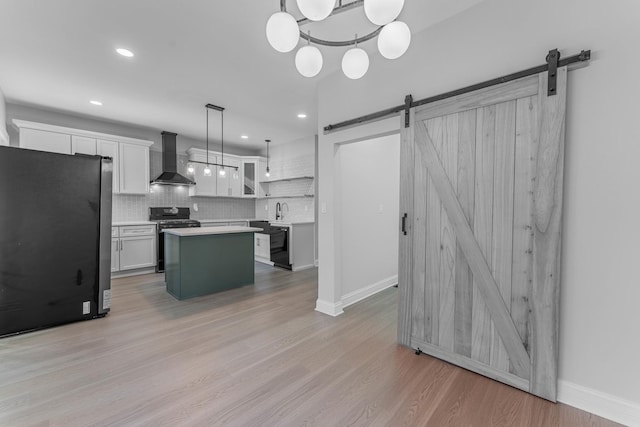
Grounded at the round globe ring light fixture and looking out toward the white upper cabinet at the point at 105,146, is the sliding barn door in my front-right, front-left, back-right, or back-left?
back-right

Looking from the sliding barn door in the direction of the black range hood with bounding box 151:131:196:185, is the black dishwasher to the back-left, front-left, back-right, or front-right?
front-right

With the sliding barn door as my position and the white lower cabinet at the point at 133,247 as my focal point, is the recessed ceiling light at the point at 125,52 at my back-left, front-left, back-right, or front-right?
front-left

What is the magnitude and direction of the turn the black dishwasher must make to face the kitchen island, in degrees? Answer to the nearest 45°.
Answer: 0° — it already faces it

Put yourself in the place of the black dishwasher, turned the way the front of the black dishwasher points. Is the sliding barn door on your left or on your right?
on your left

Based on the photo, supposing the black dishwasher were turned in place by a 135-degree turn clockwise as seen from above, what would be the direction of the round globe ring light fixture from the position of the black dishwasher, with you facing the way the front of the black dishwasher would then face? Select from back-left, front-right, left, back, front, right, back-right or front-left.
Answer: back

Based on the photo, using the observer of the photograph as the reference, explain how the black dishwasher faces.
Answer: facing the viewer and to the left of the viewer

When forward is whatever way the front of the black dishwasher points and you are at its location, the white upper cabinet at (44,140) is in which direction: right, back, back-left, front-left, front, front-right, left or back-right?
front-right

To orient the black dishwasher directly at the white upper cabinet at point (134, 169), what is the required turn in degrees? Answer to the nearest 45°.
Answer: approximately 45° to its right

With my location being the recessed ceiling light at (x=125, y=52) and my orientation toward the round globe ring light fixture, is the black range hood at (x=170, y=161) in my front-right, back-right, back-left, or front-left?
back-left

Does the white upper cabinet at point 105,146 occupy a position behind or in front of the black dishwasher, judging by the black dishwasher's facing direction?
in front

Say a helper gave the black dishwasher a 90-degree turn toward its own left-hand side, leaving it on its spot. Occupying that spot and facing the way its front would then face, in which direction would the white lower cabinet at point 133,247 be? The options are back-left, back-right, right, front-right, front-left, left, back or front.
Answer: back-right

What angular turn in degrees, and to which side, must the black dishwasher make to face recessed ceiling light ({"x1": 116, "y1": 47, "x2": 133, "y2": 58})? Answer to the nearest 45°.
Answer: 0° — it already faces it
